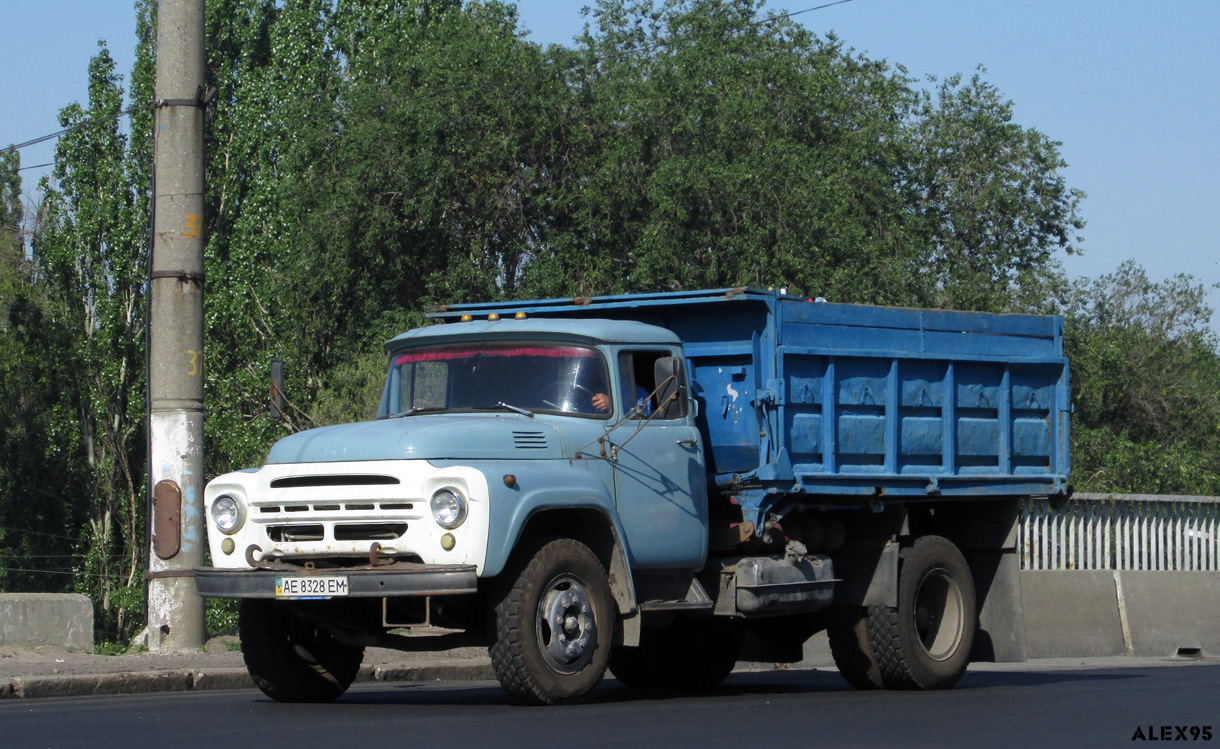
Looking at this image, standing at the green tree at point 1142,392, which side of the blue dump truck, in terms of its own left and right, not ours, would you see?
back

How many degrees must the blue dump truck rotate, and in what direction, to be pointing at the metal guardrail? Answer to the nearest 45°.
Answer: approximately 180°

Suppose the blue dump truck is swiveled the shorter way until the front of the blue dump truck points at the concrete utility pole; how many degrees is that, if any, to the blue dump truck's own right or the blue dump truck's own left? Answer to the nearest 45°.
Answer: approximately 90° to the blue dump truck's own right

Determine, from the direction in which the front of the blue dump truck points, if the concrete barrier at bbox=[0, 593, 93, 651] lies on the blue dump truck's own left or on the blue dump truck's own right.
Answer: on the blue dump truck's own right

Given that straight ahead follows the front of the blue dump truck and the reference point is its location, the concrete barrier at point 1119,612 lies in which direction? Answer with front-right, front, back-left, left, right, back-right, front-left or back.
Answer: back

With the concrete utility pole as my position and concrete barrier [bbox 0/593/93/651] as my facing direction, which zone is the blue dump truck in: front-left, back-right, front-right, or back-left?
back-left

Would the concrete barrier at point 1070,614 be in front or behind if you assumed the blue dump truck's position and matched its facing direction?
behind

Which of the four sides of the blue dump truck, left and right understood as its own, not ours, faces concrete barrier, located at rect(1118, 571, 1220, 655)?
back

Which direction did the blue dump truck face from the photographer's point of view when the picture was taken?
facing the viewer and to the left of the viewer

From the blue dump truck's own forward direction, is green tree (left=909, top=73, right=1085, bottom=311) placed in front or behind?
behind
